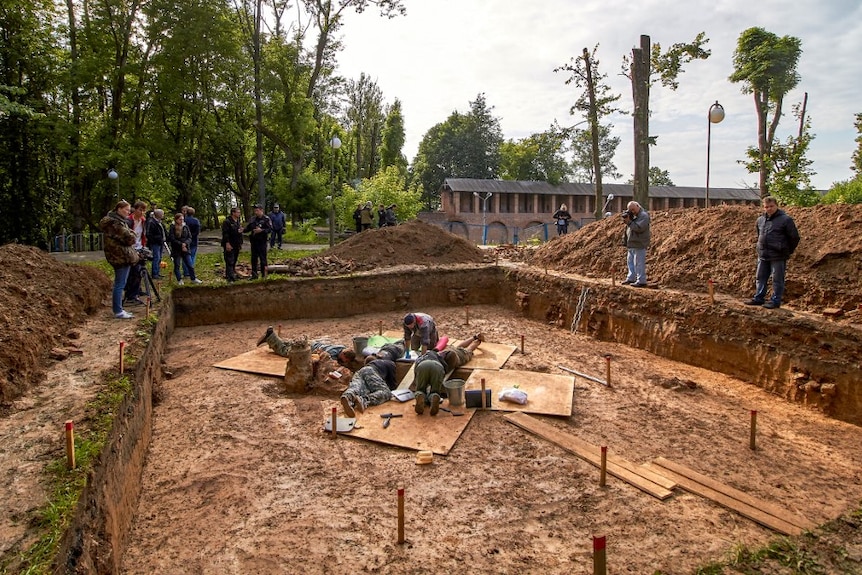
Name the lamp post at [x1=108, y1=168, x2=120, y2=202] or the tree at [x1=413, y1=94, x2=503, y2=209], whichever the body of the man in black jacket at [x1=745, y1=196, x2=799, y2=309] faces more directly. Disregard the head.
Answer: the lamp post

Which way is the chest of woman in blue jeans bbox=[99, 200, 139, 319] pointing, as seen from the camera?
to the viewer's right

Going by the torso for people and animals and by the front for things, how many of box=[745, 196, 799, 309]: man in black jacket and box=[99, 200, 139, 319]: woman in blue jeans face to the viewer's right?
1

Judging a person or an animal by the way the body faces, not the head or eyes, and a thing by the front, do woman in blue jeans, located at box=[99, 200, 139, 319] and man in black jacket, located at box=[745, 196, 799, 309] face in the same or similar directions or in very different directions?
very different directions

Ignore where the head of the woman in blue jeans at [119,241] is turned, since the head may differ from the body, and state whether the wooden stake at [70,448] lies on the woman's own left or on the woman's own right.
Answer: on the woman's own right

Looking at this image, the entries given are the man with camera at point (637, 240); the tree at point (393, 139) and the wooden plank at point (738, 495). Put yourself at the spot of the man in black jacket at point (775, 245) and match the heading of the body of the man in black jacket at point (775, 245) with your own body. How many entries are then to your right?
2

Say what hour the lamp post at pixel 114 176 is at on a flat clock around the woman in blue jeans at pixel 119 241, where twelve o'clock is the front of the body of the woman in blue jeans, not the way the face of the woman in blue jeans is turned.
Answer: The lamp post is roughly at 9 o'clock from the woman in blue jeans.
